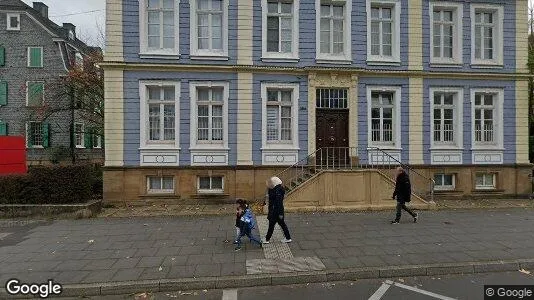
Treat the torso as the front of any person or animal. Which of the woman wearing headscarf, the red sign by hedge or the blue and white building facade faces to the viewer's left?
the woman wearing headscarf

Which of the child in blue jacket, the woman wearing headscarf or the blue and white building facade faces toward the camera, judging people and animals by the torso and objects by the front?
the blue and white building facade

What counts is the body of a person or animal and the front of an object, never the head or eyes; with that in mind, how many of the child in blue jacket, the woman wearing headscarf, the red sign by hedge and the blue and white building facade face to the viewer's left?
2

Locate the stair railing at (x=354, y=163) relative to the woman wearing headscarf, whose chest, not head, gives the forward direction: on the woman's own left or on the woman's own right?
on the woman's own right

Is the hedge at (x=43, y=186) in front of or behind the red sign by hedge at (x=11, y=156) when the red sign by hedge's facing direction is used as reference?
in front

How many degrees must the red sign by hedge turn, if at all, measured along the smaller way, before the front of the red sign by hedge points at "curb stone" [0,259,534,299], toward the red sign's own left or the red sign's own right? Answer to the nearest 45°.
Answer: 0° — it already faces it

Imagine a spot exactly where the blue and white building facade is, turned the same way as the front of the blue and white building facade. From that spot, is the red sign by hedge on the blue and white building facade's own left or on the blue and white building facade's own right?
on the blue and white building facade's own right

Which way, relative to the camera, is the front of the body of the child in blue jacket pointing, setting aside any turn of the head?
to the viewer's left

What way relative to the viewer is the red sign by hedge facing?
toward the camera

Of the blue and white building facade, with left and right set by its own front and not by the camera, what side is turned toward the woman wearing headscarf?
front

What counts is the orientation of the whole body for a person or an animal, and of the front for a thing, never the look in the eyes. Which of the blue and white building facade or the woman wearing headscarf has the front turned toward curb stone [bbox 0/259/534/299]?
the blue and white building facade

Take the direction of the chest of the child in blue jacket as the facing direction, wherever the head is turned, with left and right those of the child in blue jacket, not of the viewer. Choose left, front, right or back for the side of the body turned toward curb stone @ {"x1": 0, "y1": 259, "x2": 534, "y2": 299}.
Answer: left

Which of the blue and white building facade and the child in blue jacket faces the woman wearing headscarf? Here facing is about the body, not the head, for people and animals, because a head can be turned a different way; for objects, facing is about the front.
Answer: the blue and white building facade

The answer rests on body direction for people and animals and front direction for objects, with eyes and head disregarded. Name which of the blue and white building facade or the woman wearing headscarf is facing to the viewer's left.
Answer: the woman wearing headscarf

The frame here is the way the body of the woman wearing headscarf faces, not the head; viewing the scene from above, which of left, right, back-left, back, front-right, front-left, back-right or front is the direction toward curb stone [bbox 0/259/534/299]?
left

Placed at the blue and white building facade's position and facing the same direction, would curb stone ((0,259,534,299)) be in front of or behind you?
in front

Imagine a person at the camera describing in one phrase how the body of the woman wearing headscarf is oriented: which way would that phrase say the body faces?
to the viewer's left

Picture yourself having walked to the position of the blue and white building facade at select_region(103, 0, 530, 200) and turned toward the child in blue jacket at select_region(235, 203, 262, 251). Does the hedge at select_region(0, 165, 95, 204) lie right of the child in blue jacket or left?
right
